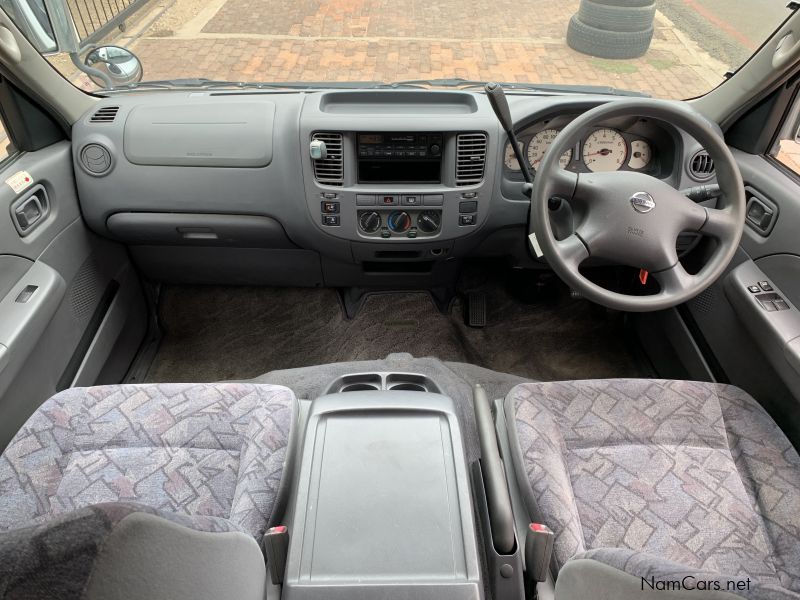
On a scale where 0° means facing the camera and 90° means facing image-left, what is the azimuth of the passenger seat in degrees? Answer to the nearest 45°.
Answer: approximately 180°

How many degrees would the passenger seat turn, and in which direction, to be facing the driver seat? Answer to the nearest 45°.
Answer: approximately 135° to its right
